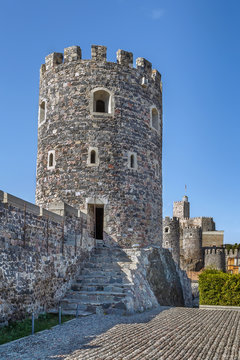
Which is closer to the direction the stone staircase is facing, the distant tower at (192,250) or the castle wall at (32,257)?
the castle wall

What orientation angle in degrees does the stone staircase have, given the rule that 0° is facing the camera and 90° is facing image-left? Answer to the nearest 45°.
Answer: approximately 0°

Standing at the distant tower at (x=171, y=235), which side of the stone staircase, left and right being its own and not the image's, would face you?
back

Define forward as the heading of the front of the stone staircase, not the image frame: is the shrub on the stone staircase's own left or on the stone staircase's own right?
on the stone staircase's own left

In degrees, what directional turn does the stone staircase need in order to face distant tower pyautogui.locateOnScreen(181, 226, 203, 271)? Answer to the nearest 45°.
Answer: approximately 180°

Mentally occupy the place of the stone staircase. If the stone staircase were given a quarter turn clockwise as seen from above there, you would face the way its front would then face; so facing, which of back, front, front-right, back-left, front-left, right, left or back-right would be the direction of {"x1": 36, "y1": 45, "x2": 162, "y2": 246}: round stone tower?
right

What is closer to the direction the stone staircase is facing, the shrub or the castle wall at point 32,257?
the castle wall
